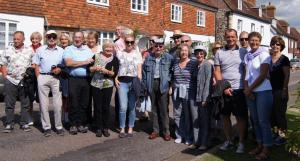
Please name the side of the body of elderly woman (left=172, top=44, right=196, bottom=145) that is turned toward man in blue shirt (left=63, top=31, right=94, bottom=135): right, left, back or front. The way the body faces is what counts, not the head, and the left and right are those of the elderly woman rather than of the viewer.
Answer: right

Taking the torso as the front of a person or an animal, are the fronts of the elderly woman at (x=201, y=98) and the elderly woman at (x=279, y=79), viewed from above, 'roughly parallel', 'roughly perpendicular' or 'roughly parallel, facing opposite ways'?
roughly parallel

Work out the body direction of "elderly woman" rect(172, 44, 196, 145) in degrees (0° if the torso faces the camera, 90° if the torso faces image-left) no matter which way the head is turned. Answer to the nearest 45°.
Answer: approximately 0°

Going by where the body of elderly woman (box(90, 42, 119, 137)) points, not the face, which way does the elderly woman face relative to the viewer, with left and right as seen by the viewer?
facing the viewer

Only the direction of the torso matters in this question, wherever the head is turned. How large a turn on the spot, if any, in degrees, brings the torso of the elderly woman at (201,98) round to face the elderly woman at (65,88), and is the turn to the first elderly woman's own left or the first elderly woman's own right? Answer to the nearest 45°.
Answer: approximately 45° to the first elderly woman's own right

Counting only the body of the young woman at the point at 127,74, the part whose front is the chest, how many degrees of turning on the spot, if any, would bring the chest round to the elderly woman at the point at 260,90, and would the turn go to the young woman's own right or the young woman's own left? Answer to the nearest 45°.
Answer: approximately 45° to the young woman's own left

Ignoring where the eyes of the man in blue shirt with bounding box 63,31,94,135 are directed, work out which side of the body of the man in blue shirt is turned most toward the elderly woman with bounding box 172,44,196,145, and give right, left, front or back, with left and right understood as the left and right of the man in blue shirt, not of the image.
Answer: left

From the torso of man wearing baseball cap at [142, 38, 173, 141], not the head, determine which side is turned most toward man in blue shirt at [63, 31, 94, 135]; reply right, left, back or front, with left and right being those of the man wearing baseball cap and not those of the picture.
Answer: right

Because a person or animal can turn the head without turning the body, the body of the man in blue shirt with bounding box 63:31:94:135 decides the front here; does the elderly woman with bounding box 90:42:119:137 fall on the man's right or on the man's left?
on the man's left

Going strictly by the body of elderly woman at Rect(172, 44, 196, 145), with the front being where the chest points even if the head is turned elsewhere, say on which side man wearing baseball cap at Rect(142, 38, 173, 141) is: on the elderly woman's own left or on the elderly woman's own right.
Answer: on the elderly woman's own right

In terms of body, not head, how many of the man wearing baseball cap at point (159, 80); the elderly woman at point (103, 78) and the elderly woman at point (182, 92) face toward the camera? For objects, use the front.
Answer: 3

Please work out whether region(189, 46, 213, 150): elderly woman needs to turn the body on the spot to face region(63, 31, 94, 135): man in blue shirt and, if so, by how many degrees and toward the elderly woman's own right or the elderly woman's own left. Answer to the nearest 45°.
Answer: approximately 45° to the elderly woman's own right
